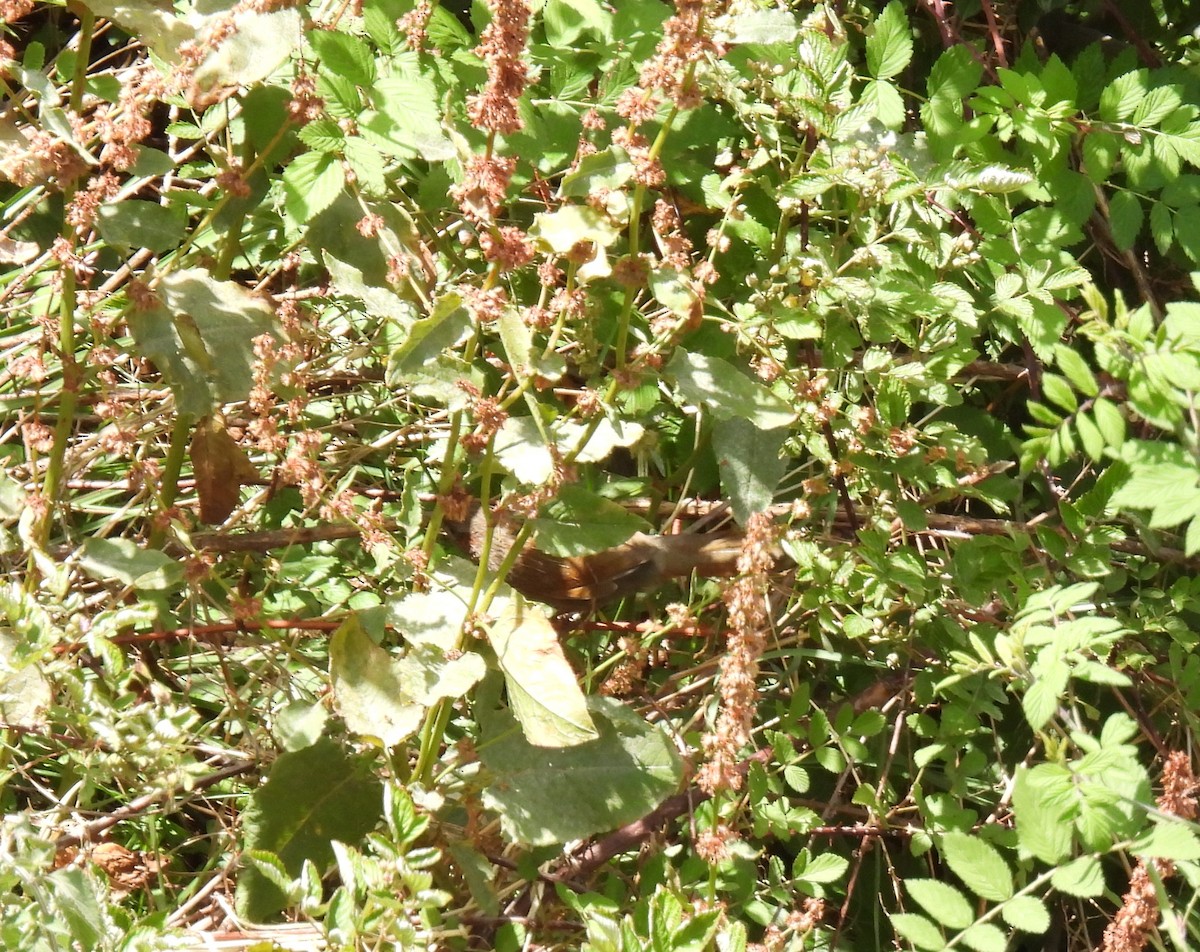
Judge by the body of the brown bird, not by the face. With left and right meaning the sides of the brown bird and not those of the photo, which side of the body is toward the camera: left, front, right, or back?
left

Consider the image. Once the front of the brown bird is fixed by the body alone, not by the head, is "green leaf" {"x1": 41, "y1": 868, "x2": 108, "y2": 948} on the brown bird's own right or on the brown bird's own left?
on the brown bird's own left

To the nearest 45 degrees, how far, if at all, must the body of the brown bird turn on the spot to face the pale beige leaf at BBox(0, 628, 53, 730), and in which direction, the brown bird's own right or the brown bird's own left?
approximately 45° to the brown bird's own left

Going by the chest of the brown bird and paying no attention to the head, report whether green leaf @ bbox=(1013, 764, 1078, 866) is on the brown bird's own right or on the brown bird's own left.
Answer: on the brown bird's own left
